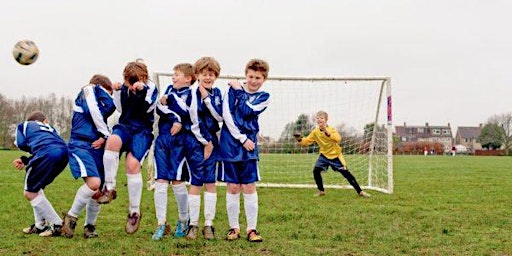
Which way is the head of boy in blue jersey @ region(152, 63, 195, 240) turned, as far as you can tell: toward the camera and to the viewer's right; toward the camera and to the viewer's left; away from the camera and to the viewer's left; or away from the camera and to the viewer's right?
toward the camera and to the viewer's left

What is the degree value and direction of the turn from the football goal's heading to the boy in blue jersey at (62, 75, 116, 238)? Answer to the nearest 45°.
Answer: approximately 45° to its right

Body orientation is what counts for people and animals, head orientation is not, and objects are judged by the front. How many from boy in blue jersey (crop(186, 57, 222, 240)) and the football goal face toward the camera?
2

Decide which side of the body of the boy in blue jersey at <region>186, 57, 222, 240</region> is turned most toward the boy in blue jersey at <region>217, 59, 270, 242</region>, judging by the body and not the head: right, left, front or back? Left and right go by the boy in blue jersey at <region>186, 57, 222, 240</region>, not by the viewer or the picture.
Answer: left

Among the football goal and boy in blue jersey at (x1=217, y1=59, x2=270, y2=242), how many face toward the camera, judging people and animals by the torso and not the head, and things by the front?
2

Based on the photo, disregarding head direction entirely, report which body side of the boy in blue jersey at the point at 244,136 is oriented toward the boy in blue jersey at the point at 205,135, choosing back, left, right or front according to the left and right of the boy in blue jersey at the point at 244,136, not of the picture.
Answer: right

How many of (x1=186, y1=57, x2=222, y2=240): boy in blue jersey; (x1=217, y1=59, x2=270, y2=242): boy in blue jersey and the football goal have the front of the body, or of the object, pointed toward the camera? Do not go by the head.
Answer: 3

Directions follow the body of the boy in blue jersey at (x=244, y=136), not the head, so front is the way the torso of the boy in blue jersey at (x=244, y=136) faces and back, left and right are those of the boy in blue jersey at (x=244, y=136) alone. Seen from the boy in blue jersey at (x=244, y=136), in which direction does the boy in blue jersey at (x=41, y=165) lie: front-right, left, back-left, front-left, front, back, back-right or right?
right

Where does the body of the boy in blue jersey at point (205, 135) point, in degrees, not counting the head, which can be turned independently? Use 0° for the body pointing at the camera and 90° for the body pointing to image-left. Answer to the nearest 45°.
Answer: approximately 0°

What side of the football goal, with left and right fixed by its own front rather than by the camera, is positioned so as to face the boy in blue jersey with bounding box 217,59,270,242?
front
